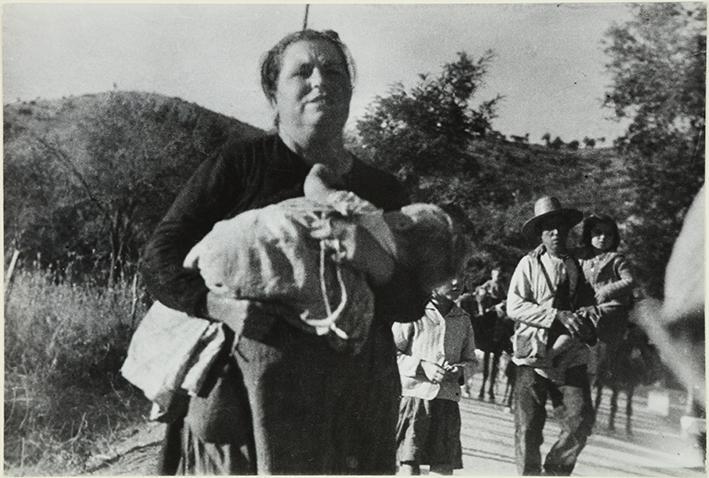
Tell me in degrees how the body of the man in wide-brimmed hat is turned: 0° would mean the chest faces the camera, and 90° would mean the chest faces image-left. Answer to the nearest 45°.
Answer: approximately 315°

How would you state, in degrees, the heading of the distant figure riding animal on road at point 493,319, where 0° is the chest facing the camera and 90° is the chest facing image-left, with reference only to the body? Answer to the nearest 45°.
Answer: approximately 0°
